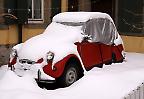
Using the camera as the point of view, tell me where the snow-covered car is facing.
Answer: facing the viewer and to the left of the viewer
